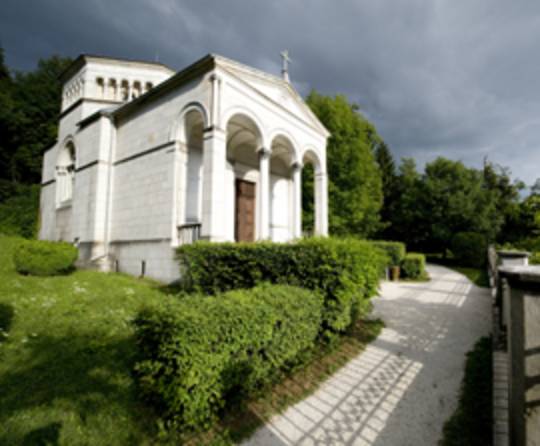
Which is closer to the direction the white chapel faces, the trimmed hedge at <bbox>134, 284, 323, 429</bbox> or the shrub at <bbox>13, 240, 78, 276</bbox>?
the trimmed hedge

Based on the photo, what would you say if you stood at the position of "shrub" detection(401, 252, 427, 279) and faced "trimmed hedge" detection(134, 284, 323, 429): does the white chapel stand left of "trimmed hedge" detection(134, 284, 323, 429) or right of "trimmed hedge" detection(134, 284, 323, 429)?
right

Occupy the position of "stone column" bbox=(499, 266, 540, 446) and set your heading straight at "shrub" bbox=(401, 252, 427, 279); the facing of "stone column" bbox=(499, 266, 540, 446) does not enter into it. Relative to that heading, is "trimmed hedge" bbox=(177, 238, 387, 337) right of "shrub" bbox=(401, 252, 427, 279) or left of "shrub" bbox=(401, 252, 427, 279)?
left

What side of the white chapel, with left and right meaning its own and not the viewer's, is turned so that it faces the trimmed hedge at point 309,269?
front

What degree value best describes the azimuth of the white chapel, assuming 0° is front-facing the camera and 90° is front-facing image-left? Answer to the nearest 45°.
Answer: approximately 315°

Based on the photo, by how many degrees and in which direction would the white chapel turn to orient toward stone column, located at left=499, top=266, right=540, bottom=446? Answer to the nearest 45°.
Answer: approximately 45° to its right

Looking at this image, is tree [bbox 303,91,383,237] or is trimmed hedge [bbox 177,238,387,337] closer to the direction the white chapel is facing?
the trimmed hedge

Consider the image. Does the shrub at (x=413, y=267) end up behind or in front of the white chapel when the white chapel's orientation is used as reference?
in front

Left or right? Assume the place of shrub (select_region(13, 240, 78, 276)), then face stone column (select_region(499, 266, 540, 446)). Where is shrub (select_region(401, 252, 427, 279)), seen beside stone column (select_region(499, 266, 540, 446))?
left

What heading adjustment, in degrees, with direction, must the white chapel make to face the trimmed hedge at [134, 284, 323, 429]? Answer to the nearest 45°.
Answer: approximately 45° to its right
